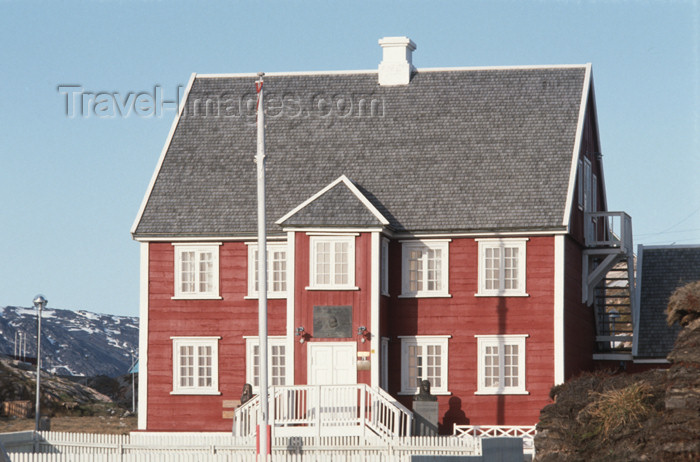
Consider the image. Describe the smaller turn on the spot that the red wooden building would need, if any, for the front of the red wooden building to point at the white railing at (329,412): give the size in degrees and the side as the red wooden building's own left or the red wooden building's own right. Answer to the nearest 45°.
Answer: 0° — it already faces it

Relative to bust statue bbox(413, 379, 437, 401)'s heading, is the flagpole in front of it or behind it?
in front

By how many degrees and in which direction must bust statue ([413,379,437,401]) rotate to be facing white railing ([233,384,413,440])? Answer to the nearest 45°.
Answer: approximately 45° to its right

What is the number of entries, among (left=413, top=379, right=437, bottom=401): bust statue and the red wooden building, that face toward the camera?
2

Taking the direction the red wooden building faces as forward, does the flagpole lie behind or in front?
in front

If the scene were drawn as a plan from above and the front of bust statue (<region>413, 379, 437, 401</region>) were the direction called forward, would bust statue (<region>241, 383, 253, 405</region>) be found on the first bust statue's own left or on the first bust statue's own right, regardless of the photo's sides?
on the first bust statue's own right

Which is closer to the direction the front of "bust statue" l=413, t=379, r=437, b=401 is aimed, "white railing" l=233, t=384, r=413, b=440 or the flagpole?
the flagpole

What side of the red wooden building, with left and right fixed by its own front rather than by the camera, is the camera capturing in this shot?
front

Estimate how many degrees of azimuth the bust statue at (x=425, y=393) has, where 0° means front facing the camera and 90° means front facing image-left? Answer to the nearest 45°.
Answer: approximately 0°

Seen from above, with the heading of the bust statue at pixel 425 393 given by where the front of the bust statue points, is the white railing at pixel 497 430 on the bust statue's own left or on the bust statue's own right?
on the bust statue's own left
